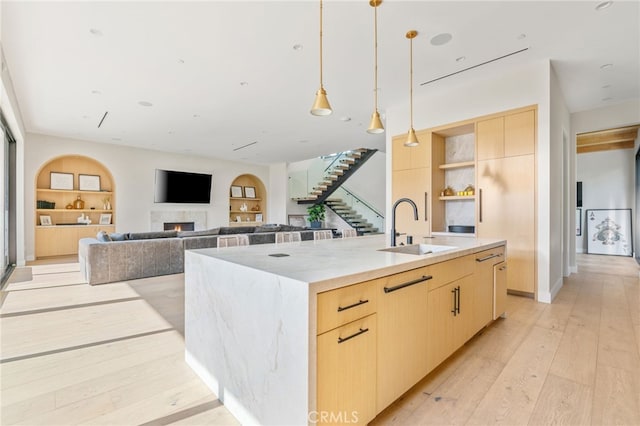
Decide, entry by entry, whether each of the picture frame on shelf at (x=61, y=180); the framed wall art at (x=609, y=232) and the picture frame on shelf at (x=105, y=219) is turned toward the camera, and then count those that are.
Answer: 3

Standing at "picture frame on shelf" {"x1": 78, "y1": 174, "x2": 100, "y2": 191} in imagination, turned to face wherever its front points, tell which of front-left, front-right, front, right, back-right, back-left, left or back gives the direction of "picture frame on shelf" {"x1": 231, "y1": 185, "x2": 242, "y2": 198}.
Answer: left

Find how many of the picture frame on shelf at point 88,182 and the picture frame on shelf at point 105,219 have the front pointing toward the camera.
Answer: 2

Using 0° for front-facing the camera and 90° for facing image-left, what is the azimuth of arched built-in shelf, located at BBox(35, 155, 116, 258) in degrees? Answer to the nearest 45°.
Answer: approximately 0°

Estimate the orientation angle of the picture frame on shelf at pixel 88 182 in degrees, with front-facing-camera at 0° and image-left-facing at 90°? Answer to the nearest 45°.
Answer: approximately 0°

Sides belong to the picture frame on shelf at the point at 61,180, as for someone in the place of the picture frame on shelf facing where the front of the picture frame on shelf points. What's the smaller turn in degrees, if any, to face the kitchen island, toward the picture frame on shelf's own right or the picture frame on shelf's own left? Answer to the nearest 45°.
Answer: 0° — it already faces it

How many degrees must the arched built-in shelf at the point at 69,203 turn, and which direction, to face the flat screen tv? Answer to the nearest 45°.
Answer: approximately 90° to its left

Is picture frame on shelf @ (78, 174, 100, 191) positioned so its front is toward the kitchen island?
yes
